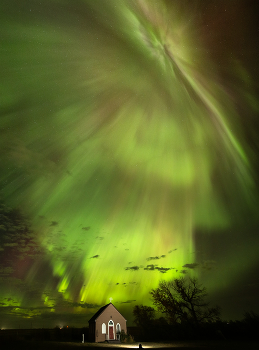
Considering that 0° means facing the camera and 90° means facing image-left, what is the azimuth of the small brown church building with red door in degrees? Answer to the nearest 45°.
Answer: approximately 0°
